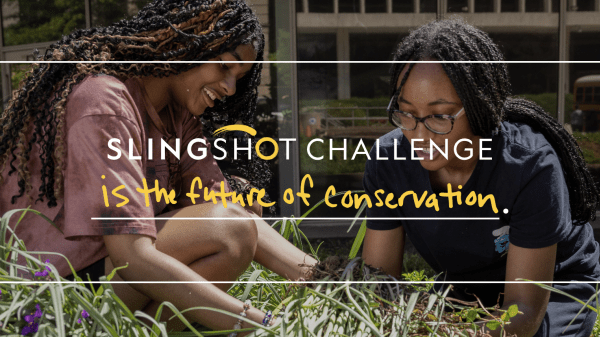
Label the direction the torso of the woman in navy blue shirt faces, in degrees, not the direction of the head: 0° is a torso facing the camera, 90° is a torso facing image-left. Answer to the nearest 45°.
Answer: approximately 45°

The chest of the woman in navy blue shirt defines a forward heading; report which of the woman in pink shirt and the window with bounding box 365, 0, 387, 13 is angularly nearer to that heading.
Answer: the woman in pink shirt

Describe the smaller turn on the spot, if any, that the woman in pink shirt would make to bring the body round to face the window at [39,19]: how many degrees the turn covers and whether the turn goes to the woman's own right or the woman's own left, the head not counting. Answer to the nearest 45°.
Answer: approximately 90° to the woman's own left

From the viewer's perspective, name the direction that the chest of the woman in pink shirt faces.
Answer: to the viewer's right

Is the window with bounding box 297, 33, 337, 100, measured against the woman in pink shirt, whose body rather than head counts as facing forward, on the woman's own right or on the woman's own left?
on the woman's own left

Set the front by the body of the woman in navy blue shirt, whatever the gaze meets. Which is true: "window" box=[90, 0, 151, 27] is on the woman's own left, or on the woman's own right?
on the woman's own right

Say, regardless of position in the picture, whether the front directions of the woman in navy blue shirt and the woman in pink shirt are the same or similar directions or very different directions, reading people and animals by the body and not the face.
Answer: very different directions

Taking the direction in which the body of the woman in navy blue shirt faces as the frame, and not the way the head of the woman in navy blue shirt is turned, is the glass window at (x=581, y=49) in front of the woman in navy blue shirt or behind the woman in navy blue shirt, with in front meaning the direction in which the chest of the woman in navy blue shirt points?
behind

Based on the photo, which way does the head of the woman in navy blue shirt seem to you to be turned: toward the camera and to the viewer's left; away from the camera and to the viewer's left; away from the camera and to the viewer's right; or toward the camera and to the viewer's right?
toward the camera and to the viewer's left

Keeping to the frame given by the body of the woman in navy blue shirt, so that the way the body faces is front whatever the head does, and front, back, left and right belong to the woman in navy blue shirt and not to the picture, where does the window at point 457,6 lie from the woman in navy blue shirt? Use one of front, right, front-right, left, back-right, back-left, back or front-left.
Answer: back-right

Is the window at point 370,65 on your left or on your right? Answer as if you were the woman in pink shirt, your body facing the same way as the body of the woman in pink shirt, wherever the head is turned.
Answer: on your left

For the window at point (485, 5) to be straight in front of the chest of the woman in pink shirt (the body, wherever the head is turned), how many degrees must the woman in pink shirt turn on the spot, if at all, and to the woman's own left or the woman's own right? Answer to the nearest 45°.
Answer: approximately 45° to the woman's own left

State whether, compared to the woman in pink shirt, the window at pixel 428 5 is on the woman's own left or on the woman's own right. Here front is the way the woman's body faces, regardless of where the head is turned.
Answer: on the woman's own left
